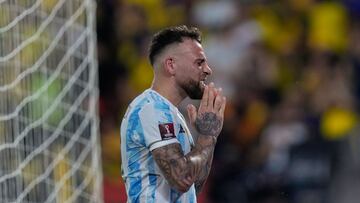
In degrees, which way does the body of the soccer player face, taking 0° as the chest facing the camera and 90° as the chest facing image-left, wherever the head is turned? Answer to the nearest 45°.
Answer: approximately 270°

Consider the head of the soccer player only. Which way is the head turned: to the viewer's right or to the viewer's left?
to the viewer's right
